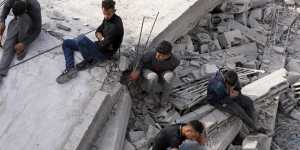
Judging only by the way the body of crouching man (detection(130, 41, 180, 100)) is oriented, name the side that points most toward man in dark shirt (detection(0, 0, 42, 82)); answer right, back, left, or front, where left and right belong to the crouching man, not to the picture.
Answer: right

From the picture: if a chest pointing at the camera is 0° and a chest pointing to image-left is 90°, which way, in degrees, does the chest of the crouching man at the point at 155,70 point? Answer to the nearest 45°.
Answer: approximately 0°

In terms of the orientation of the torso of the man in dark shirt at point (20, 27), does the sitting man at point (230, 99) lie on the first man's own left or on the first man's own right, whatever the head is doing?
on the first man's own left
